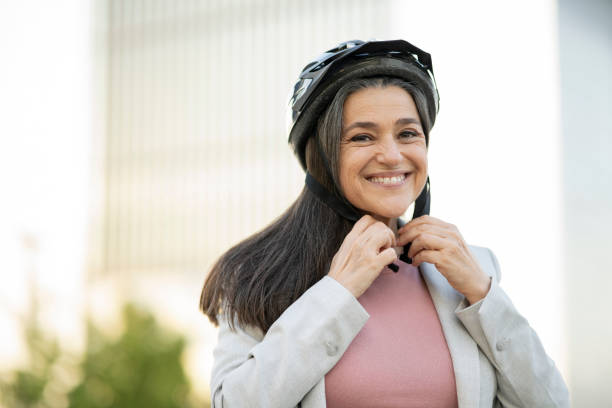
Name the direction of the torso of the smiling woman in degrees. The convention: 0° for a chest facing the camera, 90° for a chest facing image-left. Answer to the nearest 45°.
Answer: approximately 0°
